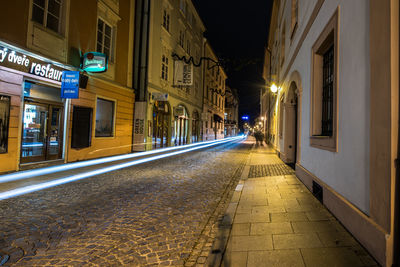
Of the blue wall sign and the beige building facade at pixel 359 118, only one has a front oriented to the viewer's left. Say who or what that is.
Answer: the beige building facade

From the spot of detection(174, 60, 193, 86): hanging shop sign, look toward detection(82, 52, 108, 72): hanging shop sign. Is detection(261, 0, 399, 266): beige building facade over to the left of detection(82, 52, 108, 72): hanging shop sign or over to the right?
left

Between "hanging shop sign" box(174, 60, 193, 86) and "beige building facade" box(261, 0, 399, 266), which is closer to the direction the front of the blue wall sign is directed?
the beige building facade

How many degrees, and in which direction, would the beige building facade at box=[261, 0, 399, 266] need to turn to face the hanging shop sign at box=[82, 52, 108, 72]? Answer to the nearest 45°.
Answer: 0° — it already faces it

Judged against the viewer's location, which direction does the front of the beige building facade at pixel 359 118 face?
facing to the left of the viewer

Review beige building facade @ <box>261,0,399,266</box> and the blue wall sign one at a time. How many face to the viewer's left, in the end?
1

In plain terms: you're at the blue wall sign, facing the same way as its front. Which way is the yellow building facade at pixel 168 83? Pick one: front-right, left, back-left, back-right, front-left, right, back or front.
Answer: back-left

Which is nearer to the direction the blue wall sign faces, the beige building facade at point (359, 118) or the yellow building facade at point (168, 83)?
the beige building facade

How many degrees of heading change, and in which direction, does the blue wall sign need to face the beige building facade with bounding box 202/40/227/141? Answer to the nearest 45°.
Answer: approximately 135° to its left

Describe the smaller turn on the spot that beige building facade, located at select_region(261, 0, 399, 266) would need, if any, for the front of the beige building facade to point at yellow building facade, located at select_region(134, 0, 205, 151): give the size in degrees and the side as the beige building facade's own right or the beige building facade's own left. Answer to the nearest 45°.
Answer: approximately 45° to the beige building facade's own right

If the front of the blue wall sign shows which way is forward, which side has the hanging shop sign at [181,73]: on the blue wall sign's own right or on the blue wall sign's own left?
on the blue wall sign's own left
